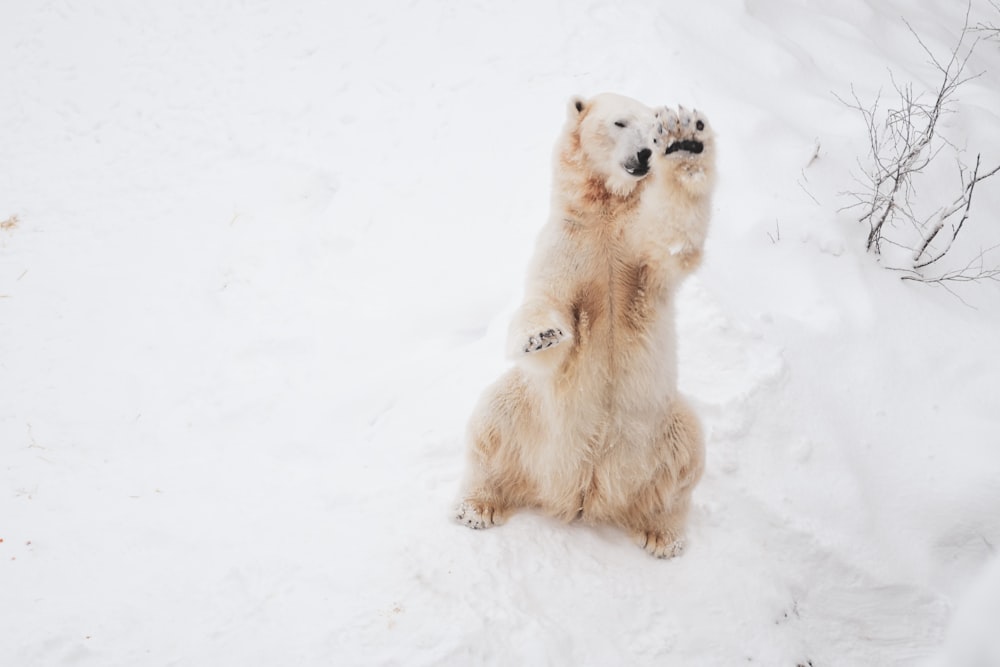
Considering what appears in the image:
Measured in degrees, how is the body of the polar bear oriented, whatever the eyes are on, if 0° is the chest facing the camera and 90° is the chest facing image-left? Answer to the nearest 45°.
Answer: approximately 0°
